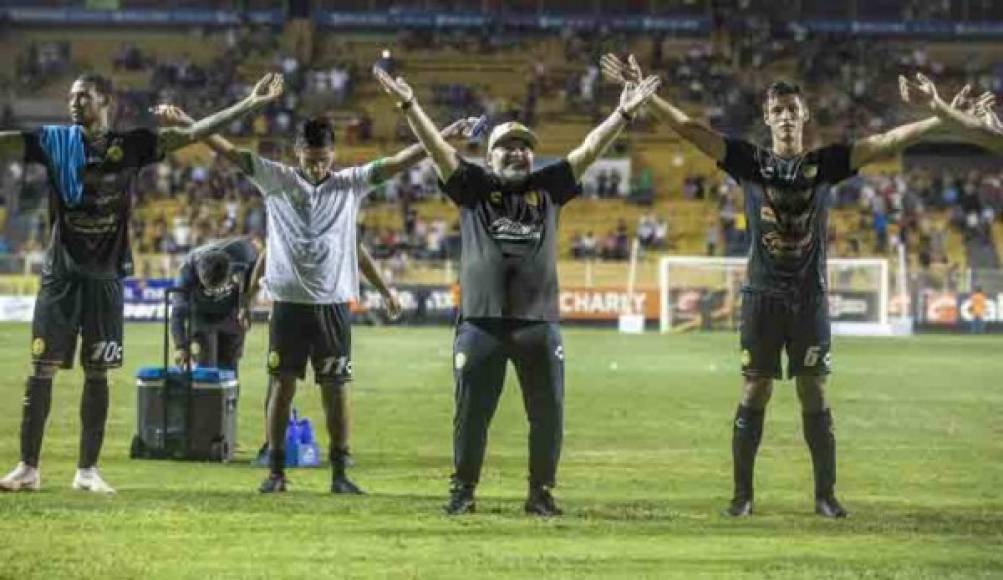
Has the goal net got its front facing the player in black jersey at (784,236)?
yes

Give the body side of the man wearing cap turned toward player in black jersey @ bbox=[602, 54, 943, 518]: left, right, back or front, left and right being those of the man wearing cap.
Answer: left

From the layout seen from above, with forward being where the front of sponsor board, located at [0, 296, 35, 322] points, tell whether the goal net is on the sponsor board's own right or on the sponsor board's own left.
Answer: on the sponsor board's own left

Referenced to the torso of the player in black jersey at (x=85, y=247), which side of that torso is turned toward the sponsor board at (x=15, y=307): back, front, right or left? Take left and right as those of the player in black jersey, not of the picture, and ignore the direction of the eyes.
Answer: back

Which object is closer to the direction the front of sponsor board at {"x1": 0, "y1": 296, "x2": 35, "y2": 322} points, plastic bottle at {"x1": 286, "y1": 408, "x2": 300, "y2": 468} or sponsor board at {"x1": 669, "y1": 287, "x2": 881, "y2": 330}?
the plastic bottle

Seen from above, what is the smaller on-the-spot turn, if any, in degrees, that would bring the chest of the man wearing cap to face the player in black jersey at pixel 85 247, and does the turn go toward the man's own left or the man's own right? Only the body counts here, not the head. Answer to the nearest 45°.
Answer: approximately 90° to the man's own right

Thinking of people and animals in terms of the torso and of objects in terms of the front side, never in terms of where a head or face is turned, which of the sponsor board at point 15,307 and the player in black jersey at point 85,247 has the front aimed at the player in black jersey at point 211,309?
the sponsor board

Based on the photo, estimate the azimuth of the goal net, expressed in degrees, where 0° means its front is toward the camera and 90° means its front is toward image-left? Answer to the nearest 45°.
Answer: approximately 0°

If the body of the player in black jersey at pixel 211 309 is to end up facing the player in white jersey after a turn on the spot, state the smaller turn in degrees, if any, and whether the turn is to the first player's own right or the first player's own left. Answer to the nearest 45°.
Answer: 0° — they already face them
